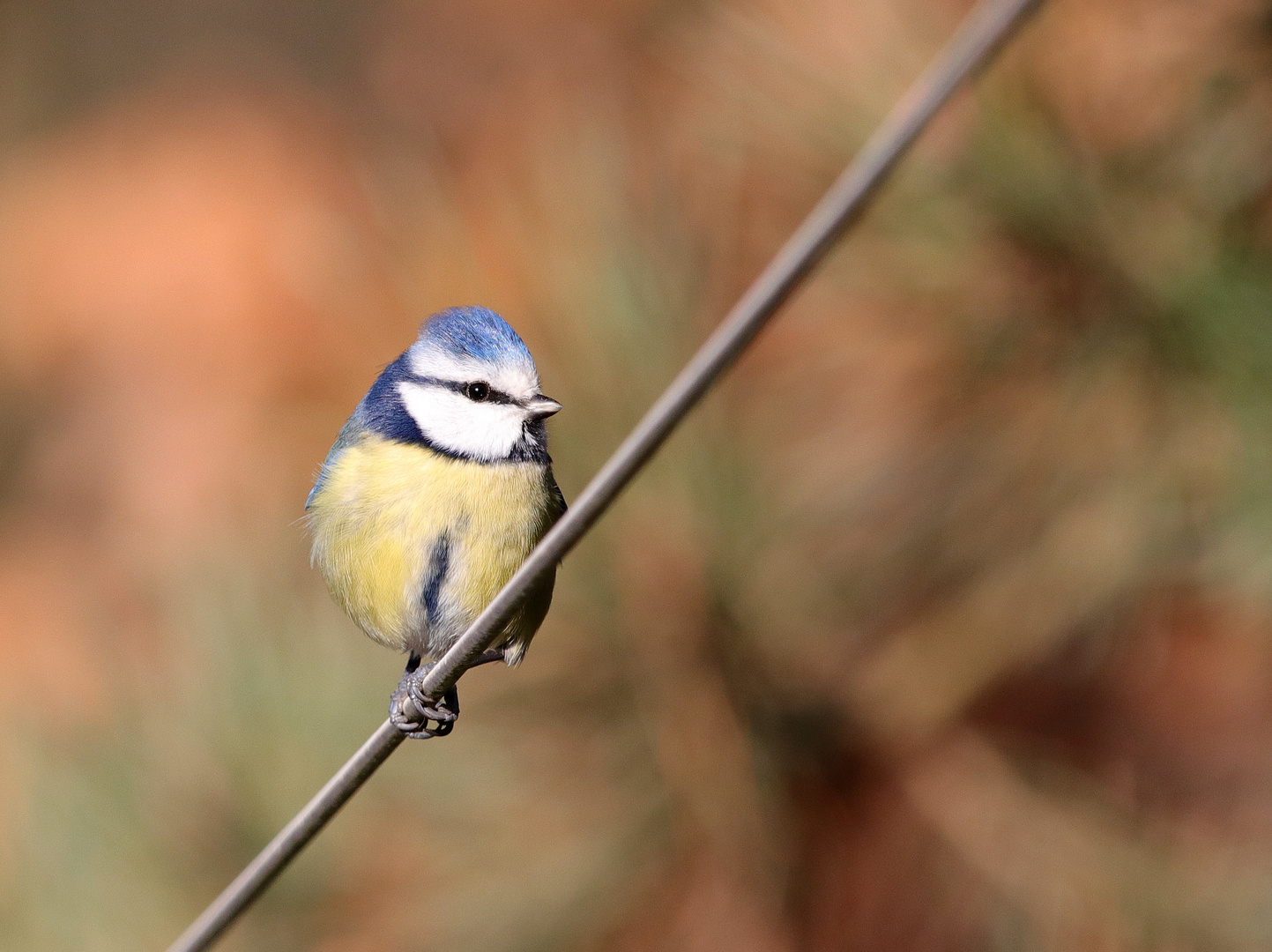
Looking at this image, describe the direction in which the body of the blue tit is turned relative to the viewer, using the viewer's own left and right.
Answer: facing the viewer
